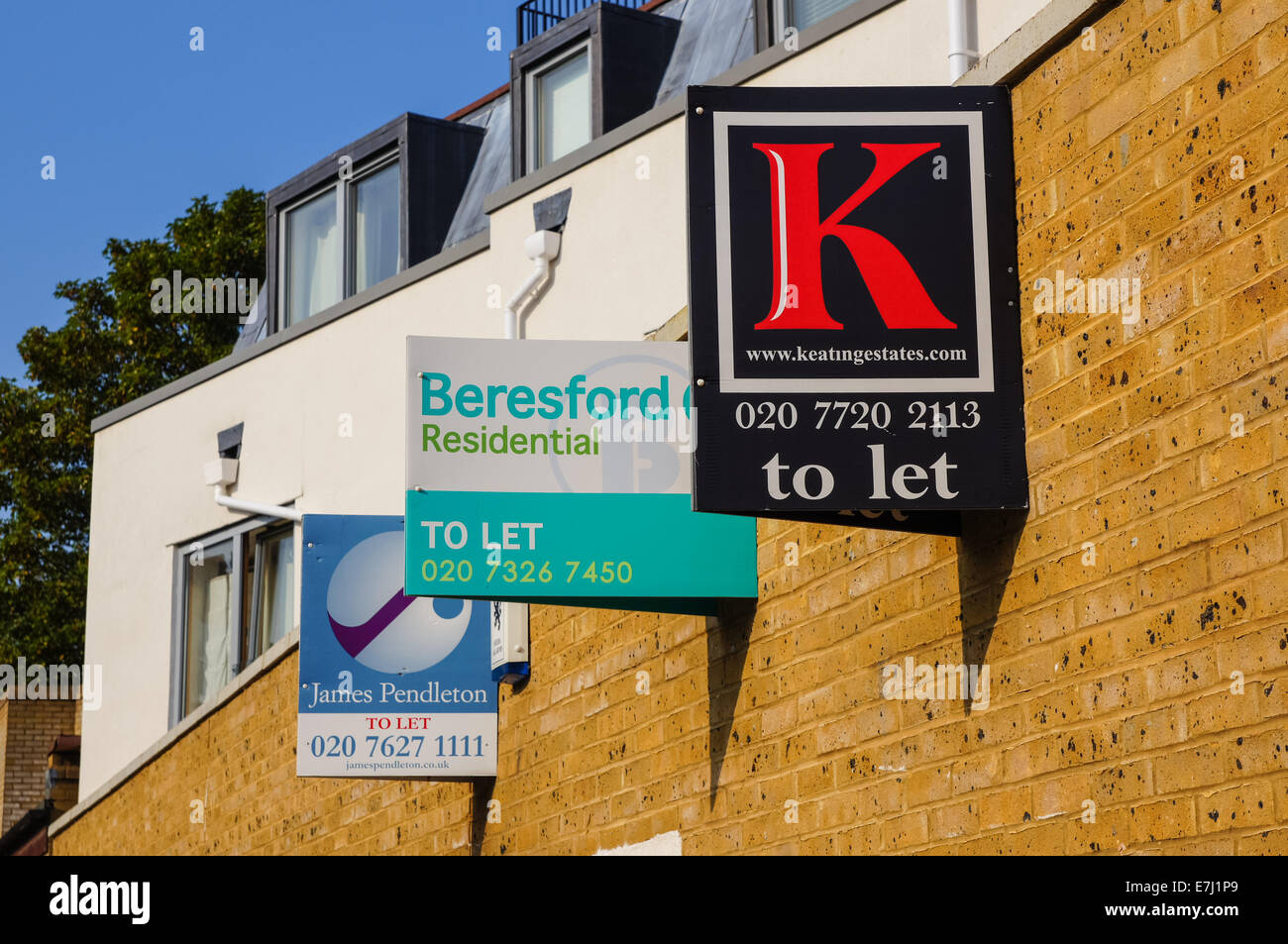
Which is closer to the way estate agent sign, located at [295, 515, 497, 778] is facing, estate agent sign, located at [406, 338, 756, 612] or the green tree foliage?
the estate agent sign

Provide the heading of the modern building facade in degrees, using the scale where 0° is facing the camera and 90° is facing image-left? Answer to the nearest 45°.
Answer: approximately 45°

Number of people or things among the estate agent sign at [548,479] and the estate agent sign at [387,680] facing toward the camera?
2

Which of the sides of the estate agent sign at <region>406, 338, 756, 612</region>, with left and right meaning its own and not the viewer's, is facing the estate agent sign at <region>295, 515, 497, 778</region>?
back

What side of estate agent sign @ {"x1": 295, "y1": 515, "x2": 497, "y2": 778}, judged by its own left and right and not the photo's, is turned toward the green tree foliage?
back

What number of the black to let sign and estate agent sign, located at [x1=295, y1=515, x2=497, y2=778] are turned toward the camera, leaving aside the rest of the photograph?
2

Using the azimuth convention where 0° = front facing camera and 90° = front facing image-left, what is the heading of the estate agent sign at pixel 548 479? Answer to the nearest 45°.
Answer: approximately 0°
